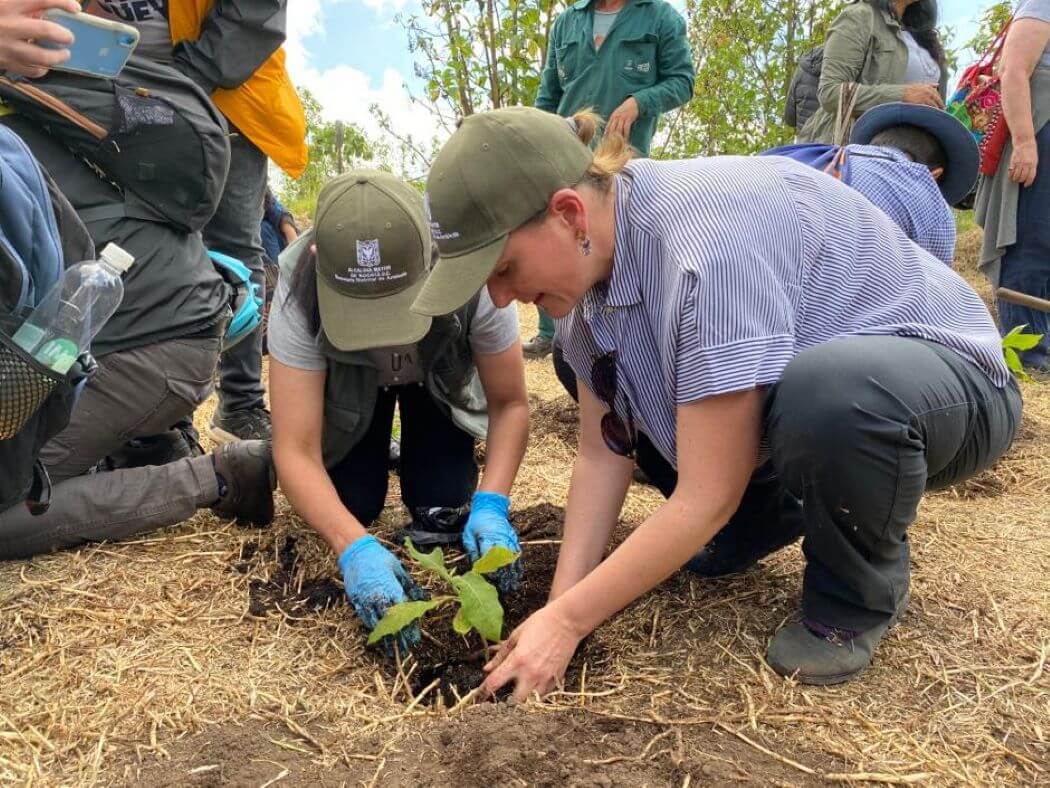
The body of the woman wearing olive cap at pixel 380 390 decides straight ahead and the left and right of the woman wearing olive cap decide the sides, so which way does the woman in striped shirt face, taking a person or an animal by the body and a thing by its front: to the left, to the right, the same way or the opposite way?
to the right

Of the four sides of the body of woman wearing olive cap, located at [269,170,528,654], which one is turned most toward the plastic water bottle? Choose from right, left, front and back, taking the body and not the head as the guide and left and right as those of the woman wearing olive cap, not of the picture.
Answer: right

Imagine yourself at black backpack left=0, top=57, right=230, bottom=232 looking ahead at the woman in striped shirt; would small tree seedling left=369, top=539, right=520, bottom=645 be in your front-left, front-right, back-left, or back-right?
front-right

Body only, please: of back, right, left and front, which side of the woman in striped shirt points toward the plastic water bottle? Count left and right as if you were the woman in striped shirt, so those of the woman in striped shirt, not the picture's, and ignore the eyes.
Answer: front

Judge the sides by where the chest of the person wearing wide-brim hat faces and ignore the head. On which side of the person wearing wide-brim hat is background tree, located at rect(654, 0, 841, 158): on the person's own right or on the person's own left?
on the person's own left

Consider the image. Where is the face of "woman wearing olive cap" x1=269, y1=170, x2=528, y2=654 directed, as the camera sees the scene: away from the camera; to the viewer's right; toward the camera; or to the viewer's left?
toward the camera

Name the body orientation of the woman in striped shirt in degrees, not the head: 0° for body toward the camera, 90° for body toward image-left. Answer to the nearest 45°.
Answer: approximately 90°

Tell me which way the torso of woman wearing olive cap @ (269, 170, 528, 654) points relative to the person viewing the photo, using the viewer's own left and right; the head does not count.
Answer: facing the viewer

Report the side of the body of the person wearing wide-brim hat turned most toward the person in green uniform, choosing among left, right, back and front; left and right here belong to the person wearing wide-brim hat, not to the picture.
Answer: left

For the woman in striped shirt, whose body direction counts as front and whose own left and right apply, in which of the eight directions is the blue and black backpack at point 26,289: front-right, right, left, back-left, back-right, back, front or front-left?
front

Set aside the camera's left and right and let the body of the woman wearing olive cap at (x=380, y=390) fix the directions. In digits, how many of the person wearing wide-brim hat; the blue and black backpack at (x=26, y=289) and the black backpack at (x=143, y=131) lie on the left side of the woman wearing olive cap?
1

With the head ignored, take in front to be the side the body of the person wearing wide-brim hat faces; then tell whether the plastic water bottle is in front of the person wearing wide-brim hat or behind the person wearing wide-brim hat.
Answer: behind
